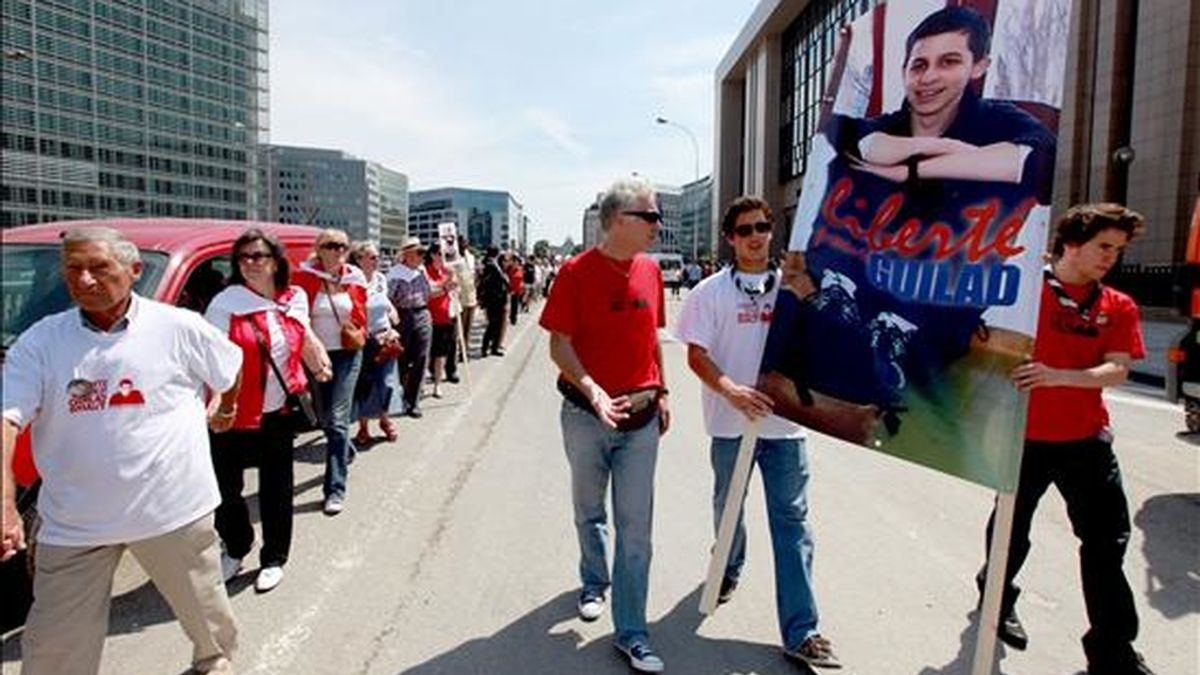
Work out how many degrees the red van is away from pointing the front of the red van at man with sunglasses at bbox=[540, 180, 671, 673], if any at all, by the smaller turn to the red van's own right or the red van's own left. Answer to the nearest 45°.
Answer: approximately 90° to the red van's own left

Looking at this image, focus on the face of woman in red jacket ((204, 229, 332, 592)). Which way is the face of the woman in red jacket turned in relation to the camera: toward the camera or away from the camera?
toward the camera

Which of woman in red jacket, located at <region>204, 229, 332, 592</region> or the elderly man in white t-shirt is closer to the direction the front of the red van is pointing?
the elderly man in white t-shirt

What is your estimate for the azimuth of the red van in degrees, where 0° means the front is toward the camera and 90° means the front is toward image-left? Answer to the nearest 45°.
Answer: approximately 45°

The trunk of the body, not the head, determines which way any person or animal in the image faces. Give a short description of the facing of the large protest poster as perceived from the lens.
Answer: facing the viewer

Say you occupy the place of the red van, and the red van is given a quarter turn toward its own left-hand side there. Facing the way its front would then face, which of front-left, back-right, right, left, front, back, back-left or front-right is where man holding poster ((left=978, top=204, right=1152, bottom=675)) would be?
front

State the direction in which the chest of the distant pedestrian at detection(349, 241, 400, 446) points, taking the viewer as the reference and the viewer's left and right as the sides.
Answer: facing the viewer and to the right of the viewer

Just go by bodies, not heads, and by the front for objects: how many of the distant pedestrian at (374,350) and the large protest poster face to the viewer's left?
0

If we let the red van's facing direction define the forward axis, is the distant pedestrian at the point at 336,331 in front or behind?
behind

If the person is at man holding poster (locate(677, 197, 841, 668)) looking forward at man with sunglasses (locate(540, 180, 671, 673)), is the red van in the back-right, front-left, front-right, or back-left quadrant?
front-right

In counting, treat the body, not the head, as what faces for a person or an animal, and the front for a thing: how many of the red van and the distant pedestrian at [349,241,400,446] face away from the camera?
0

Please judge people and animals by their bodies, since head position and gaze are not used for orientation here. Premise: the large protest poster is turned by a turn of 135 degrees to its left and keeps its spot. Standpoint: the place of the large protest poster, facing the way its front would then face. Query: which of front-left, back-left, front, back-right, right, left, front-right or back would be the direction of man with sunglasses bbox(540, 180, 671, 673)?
back-left

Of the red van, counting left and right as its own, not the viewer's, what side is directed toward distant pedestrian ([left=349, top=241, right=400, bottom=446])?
back

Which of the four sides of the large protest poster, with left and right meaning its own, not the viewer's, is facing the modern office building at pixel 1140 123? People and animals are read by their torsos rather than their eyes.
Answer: back

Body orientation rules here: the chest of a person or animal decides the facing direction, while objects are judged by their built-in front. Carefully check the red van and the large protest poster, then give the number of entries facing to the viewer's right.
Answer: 0

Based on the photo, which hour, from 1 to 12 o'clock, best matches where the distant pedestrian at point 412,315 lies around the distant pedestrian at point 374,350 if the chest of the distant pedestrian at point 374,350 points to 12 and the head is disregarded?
the distant pedestrian at point 412,315 is roughly at 8 o'clock from the distant pedestrian at point 374,350.
